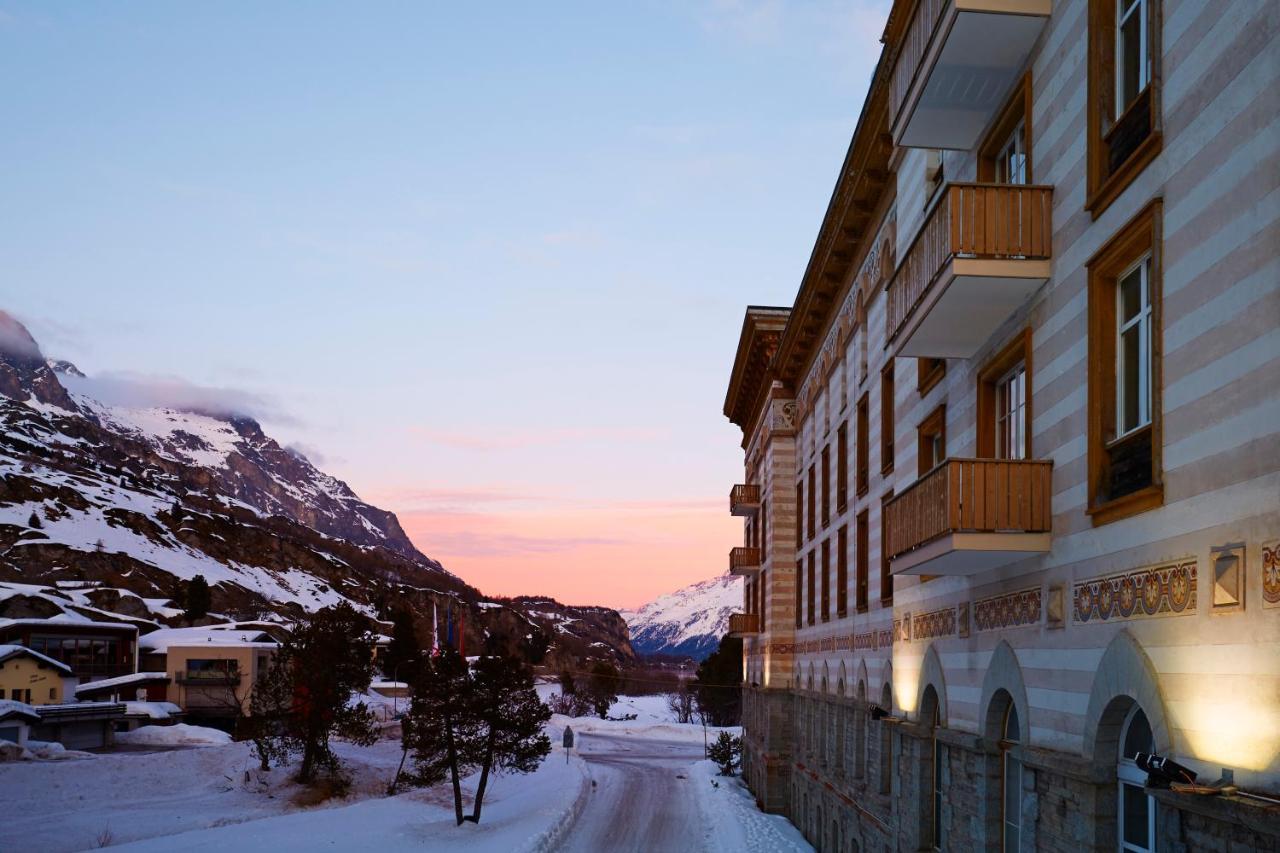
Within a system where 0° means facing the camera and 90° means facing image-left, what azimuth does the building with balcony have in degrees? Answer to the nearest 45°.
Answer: approximately 90°
